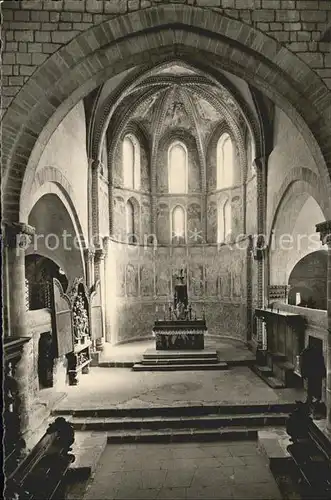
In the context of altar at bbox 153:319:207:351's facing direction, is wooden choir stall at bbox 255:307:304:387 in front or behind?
in front

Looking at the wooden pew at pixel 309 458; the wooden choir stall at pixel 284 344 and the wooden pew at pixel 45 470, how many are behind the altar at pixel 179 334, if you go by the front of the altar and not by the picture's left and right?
0

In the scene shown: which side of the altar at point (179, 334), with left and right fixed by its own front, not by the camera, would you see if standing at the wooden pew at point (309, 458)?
front

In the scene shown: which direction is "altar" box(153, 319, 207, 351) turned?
toward the camera

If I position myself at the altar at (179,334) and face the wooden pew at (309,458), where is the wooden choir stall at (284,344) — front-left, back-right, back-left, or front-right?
front-left

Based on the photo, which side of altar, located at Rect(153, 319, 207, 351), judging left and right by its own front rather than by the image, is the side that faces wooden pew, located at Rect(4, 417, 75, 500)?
front
